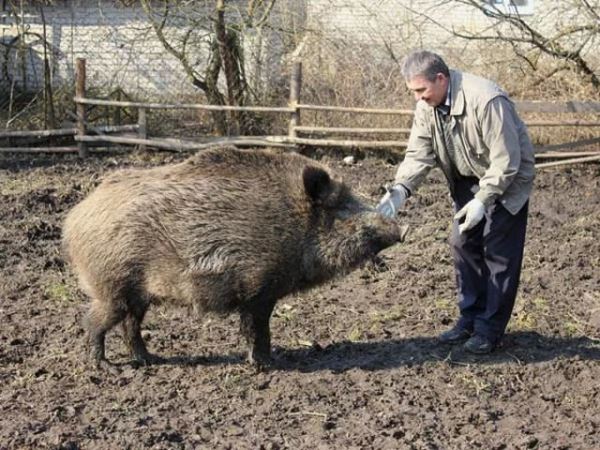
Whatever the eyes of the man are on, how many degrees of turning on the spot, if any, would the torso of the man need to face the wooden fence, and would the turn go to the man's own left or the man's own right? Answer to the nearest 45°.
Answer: approximately 90° to the man's own right

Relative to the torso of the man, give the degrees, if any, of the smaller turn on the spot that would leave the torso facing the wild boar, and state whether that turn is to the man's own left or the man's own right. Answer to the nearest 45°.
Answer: approximately 45° to the man's own right

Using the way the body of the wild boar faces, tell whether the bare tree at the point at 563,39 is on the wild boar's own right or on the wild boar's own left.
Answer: on the wild boar's own left

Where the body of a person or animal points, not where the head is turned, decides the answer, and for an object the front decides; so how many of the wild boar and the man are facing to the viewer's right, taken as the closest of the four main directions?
1

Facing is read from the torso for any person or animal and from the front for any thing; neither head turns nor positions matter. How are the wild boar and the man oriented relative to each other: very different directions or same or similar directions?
very different directions

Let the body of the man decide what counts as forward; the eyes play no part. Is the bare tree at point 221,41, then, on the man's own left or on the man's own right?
on the man's own right

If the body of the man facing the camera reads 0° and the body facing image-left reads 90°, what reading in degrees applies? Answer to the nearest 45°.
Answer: approximately 45°

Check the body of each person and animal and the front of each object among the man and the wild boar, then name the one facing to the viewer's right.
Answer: the wild boar

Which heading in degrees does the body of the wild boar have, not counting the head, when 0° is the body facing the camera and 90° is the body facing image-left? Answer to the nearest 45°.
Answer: approximately 270°

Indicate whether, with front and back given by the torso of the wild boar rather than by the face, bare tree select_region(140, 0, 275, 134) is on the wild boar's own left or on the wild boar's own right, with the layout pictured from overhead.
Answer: on the wild boar's own left
